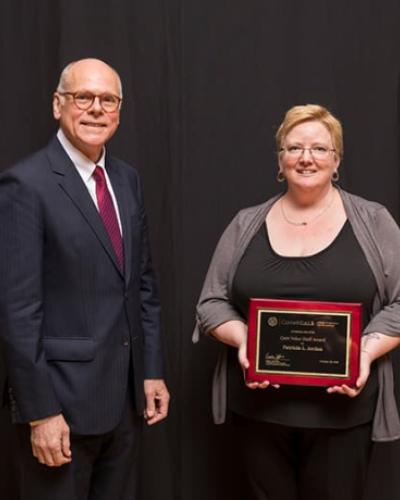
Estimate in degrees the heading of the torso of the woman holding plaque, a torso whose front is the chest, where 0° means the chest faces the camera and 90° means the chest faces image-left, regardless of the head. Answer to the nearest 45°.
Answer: approximately 0°

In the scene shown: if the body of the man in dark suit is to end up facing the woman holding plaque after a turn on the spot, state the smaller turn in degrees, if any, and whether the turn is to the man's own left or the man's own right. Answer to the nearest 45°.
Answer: approximately 45° to the man's own left

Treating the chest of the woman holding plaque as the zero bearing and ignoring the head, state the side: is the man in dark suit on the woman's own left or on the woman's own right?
on the woman's own right

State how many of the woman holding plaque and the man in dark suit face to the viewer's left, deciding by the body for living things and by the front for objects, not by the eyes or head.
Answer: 0
